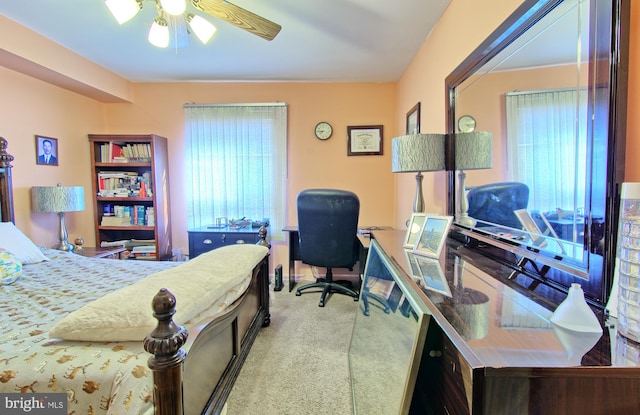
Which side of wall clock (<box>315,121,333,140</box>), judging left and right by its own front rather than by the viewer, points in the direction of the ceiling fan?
front

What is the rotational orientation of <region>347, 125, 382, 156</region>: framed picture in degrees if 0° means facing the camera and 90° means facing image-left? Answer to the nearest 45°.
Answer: approximately 0°

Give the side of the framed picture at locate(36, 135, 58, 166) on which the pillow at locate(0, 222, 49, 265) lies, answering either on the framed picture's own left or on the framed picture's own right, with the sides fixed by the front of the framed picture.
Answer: on the framed picture's own right

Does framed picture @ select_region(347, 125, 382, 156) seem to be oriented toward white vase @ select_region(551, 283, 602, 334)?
yes

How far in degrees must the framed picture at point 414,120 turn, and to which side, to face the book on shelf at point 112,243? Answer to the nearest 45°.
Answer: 0° — it already faces it

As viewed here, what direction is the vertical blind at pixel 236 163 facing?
toward the camera

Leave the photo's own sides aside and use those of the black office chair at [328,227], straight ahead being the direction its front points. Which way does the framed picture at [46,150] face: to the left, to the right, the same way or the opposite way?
to the right

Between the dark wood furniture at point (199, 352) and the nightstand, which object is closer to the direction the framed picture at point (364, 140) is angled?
the dark wood furniture

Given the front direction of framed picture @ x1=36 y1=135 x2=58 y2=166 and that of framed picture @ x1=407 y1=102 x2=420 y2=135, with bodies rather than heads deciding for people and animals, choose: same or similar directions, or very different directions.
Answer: very different directions

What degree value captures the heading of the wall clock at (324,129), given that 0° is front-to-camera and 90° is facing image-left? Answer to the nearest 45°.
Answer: approximately 0°

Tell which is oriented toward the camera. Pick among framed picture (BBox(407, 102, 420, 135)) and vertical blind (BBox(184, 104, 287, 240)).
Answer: the vertical blind

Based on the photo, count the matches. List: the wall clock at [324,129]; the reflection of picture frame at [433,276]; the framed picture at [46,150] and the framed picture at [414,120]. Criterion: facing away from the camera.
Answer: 0

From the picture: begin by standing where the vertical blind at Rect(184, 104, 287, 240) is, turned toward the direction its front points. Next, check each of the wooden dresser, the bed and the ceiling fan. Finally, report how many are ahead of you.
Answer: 3

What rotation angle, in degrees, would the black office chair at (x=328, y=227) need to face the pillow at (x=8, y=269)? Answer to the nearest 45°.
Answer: approximately 135° to its left

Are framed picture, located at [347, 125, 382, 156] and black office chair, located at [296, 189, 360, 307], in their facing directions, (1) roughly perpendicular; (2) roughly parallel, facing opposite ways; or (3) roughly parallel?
roughly parallel, facing opposite ways

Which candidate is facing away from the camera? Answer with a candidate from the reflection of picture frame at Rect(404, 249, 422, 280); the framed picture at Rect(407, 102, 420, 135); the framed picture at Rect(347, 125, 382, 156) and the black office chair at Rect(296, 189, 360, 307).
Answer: the black office chair

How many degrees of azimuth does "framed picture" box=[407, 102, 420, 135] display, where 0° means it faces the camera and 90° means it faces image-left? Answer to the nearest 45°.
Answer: approximately 90°
